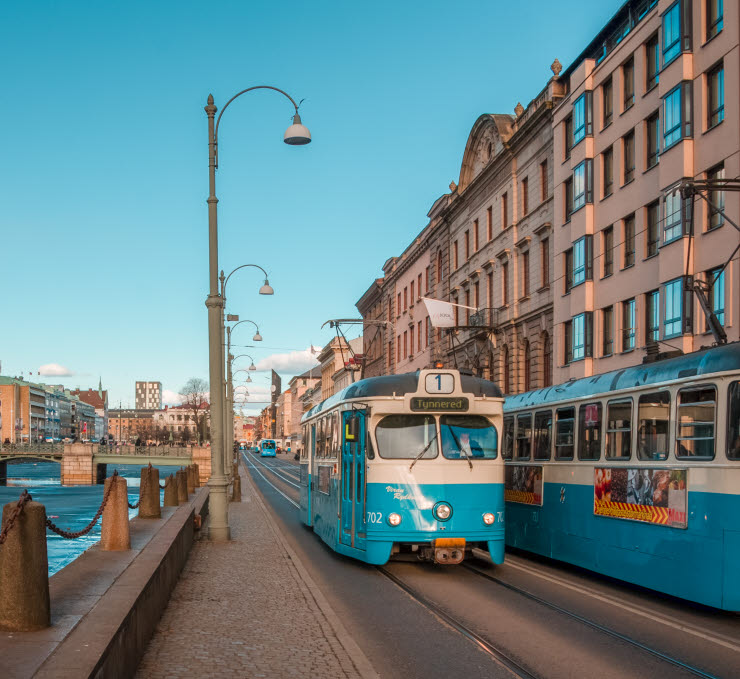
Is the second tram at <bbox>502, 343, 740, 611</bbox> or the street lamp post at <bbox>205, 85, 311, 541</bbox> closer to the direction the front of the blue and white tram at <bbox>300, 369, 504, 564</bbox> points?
the second tram

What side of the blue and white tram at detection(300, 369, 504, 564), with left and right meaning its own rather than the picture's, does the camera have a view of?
front

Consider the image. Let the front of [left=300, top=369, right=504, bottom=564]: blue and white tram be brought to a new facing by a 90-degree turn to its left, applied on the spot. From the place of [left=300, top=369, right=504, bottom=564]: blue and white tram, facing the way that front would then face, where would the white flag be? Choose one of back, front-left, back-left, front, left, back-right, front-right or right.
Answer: left
